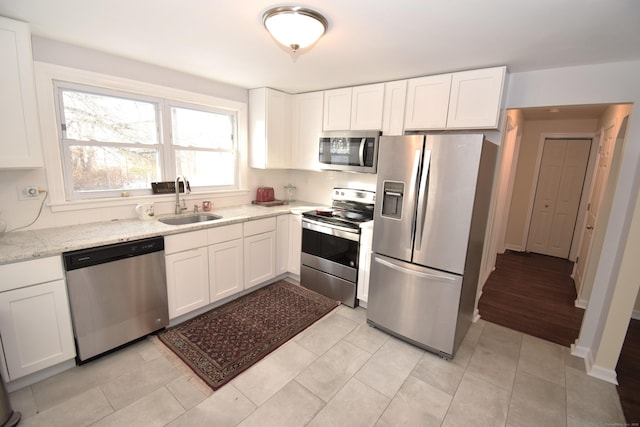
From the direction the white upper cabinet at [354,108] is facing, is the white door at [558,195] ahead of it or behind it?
behind

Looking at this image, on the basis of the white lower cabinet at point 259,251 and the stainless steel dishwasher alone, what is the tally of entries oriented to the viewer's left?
0

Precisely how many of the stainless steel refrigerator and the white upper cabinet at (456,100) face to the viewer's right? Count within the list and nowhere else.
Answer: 0

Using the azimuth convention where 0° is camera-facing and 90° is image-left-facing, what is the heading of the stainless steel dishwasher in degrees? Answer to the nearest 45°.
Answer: approximately 315°

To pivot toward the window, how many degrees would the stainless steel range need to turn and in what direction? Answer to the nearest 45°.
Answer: approximately 45° to its right

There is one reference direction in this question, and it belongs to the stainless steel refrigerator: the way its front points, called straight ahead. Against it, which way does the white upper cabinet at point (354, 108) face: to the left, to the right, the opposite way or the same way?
the same way

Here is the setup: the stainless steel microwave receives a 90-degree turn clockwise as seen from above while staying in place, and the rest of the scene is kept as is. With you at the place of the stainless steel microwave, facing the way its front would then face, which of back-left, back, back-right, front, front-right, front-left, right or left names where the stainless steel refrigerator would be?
back

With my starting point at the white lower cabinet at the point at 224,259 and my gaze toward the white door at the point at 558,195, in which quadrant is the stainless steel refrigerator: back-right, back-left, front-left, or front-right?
front-right

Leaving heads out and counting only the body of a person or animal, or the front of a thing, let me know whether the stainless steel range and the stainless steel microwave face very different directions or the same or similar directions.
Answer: same or similar directions

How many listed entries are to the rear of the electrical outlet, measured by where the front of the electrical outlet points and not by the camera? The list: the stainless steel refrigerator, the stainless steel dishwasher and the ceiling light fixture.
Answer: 0

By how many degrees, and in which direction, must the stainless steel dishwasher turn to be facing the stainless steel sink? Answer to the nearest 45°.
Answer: approximately 90° to its left

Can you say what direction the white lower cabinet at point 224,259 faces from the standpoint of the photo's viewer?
facing the viewer and to the right of the viewer

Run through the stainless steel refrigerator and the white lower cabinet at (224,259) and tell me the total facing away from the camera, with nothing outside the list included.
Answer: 0

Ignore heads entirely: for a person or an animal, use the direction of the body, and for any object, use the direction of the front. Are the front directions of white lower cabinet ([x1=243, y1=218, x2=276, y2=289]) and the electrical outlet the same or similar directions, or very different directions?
same or similar directions

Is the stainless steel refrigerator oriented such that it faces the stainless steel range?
no

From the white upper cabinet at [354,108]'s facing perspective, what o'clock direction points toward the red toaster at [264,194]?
The red toaster is roughly at 2 o'clock from the white upper cabinet.
